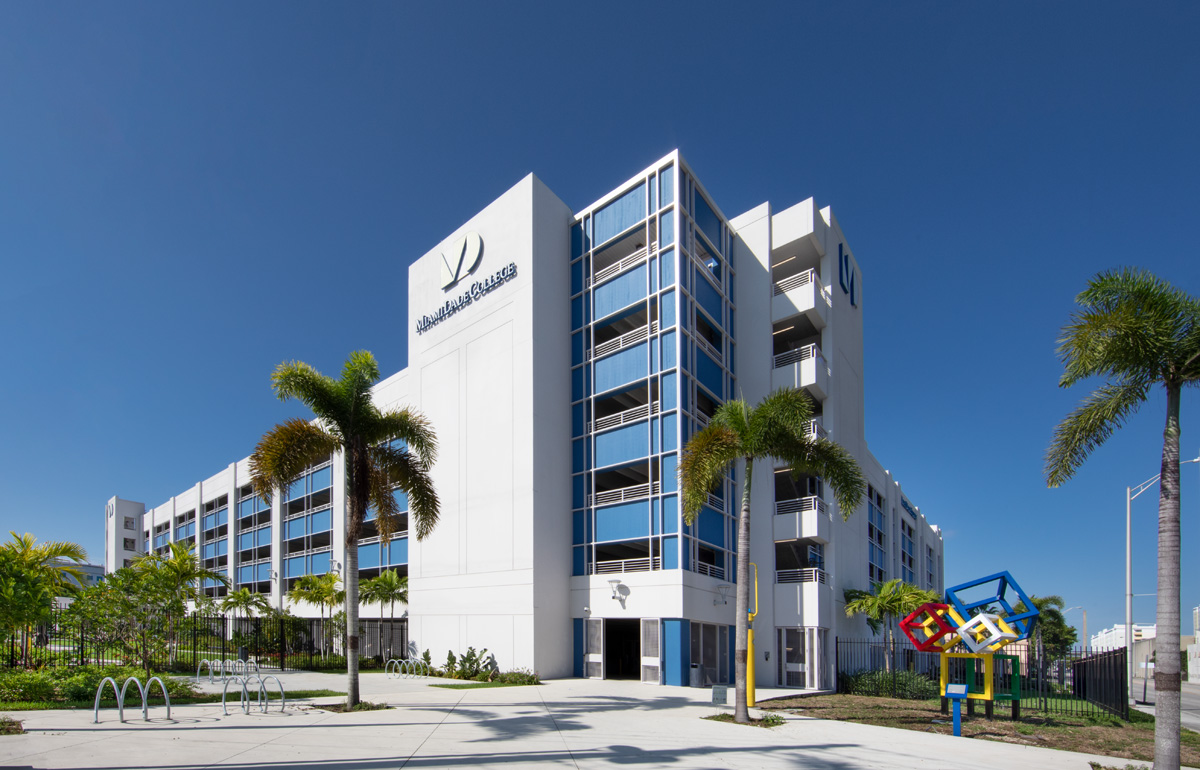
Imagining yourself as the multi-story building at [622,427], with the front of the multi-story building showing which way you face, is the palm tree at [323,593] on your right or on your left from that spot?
on your right

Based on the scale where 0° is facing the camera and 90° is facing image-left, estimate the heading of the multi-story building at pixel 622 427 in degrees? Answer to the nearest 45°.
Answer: approximately 45°

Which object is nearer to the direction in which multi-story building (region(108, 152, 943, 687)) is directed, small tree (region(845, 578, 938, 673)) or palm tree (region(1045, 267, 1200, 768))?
the palm tree

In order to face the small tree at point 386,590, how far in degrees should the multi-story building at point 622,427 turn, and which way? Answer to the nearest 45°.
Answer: approximately 90° to its right
